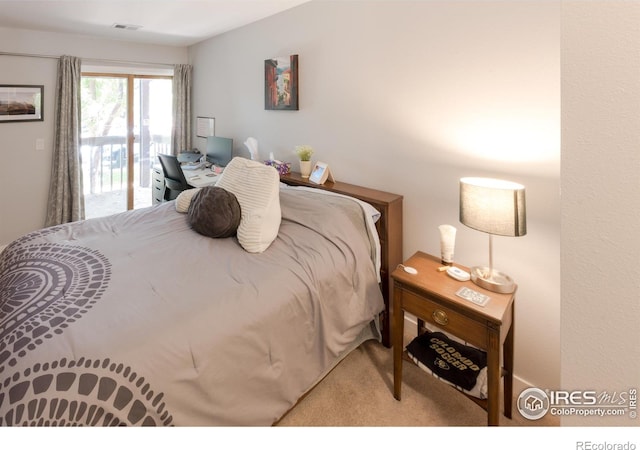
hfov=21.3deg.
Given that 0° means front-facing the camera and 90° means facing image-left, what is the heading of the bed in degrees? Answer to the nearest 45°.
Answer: approximately 45°

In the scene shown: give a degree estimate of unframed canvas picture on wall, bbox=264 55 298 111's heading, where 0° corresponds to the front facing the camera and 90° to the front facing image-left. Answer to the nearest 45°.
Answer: approximately 45°

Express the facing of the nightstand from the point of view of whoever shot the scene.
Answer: facing the viewer and to the left of the viewer

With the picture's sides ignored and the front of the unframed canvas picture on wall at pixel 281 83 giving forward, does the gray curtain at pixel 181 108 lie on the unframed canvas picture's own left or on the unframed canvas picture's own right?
on the unframed canvas picture's own right
